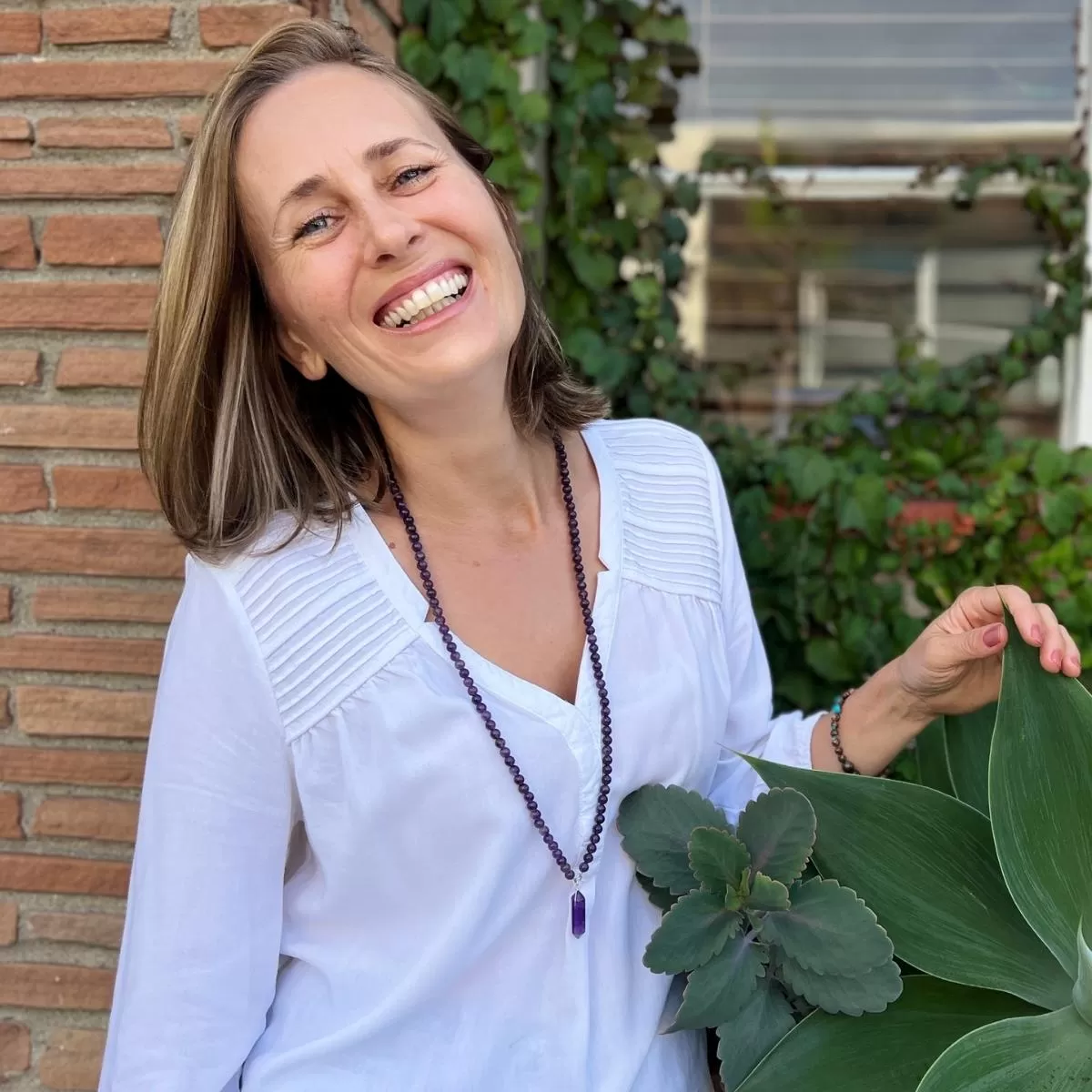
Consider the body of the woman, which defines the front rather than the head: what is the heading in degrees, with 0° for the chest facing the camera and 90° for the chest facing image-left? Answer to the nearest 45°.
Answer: approximately 315°
